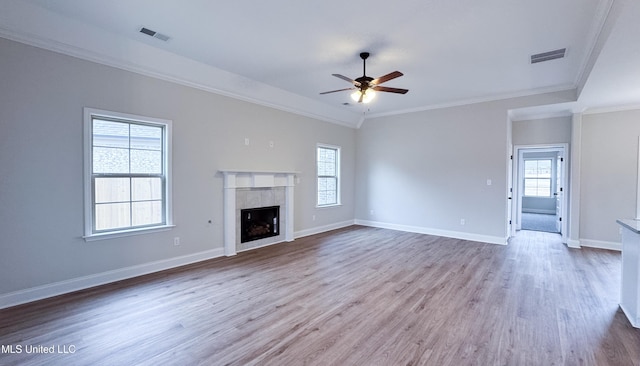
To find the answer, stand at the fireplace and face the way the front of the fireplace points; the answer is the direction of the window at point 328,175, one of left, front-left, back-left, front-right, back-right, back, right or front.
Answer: left

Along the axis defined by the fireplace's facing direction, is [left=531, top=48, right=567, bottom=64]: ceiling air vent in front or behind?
in front

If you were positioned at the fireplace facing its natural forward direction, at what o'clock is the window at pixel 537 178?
The window is roughly at 10 o'clock from the fireplace.

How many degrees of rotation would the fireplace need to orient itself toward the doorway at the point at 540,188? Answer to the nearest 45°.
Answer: approximately 45° to its left

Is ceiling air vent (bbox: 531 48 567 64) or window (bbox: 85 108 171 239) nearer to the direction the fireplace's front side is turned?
the ceiling air vent

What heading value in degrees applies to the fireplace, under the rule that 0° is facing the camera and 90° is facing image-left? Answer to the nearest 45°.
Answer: approximately 315°
